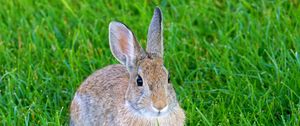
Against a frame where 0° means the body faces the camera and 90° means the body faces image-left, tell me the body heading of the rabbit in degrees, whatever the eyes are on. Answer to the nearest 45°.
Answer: approximately 315°
